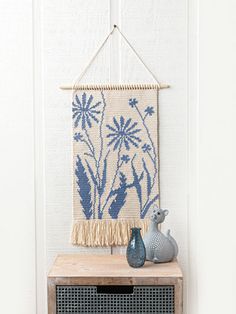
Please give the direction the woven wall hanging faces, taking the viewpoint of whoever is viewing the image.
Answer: facing the viewer

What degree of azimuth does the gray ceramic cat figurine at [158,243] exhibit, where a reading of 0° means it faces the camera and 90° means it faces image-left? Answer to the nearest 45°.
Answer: approximately 45°

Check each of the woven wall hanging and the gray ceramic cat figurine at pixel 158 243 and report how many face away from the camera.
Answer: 0
